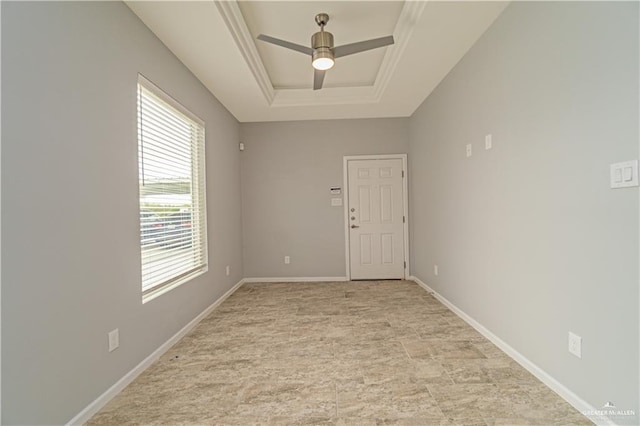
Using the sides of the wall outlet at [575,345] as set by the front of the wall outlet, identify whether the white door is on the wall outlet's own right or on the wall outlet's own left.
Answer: on the wall outlet's own right

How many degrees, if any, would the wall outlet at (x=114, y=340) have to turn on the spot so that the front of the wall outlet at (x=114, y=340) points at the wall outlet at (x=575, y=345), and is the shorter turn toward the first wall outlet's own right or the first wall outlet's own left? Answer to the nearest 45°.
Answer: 0° — it already faces it

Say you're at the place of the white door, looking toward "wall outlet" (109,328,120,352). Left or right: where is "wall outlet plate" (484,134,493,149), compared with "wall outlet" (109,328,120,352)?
left

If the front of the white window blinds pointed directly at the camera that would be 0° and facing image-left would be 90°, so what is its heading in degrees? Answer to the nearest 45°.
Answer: approximately 315°

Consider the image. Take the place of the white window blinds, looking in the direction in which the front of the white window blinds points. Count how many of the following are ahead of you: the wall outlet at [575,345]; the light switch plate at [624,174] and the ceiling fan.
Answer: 3

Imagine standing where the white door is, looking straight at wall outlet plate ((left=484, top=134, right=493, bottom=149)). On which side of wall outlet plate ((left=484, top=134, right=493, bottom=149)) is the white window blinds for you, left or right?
right

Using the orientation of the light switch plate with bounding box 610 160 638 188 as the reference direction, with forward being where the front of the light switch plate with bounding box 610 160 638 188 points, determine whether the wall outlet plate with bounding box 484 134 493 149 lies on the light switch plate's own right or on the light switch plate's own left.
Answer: on the light switch plate's own right

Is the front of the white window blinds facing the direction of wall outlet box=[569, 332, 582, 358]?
yes
